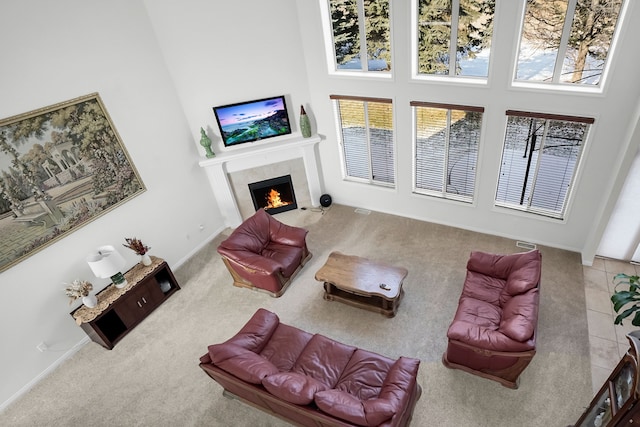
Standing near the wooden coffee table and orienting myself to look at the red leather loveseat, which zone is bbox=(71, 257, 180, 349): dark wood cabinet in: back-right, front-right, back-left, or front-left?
back-right

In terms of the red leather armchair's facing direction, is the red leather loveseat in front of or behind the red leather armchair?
in front

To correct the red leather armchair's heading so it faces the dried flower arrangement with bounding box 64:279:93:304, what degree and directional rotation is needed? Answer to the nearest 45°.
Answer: approximately 135° to its right

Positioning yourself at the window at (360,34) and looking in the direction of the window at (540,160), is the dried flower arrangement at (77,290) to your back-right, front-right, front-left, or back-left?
back-right

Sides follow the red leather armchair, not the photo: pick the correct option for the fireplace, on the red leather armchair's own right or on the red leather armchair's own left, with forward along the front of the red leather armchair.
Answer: on the red leather armchair's own left

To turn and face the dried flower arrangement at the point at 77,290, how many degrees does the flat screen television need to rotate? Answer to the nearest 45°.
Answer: approximately 45° to its right

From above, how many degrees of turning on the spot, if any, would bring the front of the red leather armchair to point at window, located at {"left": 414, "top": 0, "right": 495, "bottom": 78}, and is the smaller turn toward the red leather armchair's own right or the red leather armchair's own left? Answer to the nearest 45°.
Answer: approximately 45° to the red leather armchair's own left

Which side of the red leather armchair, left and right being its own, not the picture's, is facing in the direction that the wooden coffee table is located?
front

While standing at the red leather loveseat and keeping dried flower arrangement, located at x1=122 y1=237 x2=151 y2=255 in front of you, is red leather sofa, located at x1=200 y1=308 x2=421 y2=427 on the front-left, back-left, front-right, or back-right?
front-left

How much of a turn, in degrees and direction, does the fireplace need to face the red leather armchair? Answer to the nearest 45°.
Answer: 0° — it already faces it

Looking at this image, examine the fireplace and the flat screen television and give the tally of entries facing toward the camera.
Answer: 2

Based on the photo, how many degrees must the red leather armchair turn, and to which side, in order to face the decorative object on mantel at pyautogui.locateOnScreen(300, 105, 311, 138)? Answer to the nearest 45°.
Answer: approximately 90° to its left

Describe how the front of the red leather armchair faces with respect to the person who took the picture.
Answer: facing the viewer and to the right of the viewer

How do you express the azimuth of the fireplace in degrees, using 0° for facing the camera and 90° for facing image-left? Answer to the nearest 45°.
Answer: approximately 0°

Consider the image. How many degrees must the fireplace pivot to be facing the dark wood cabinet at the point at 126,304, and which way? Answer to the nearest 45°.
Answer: approximately 45° to its right

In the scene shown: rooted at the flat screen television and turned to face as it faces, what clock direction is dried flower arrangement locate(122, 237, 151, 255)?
The dried flower arrangement is roughly at 2 o'clock from the flat screen television.

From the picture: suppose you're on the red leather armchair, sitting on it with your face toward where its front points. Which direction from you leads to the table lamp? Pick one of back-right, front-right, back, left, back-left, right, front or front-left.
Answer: back-right

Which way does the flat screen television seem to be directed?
toward the camera
